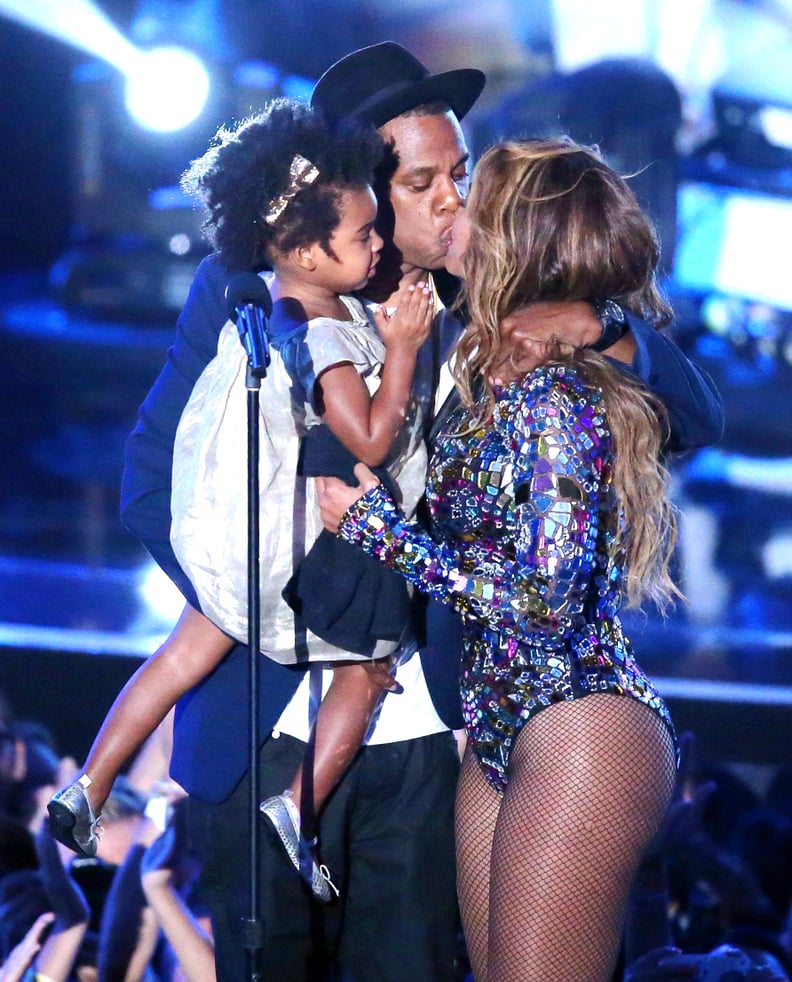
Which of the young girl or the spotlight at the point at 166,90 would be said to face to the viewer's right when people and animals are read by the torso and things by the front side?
the young girl

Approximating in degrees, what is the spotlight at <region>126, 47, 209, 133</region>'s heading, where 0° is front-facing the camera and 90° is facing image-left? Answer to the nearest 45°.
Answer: approximately 0°

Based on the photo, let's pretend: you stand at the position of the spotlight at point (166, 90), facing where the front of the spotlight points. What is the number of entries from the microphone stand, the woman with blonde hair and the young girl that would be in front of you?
3

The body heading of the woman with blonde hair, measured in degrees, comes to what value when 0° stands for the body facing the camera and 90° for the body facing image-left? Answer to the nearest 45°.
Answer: approximately 90°

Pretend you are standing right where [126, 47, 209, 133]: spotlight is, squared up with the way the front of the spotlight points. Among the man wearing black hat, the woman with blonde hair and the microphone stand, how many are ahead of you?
3

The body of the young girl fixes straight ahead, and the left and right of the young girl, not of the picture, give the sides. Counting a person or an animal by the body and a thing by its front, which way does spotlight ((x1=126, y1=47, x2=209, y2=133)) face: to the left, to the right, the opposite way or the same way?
to the right

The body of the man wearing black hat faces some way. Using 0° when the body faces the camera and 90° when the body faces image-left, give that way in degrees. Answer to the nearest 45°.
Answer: approximately 315°

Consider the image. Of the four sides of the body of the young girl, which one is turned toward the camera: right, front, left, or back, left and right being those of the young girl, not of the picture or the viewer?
right

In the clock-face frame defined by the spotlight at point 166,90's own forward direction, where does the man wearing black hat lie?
The man wearing black hat is roughly at 12 o'clock from the spotlight.

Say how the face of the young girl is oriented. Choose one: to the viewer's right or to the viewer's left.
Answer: to the viewer's right

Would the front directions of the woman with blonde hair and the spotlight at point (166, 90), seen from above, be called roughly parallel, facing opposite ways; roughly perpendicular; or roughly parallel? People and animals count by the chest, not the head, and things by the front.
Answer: roughly perpendicular
